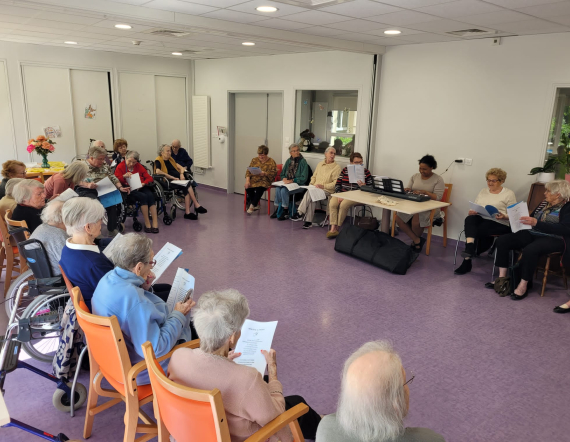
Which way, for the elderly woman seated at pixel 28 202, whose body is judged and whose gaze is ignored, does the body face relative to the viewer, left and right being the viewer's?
facing to the right of the viewer

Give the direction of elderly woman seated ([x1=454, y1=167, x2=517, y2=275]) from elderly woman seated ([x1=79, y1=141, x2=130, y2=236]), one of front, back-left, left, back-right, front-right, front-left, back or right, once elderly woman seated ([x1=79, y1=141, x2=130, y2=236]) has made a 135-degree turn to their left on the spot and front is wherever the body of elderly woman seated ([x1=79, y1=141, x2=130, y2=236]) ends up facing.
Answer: back-right

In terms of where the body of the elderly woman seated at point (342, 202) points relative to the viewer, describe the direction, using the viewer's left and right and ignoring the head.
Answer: facing the viewer and to the left of the viewer

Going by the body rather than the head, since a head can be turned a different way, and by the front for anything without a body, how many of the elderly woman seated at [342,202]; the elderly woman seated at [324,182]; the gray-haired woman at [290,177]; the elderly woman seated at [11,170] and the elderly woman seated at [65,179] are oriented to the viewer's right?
2

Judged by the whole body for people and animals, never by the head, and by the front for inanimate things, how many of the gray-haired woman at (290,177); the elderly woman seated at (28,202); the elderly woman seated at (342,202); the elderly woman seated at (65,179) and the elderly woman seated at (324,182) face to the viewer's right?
2

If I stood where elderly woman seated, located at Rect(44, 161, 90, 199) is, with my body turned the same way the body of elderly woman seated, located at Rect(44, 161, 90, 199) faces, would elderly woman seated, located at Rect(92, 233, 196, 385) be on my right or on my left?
on my right

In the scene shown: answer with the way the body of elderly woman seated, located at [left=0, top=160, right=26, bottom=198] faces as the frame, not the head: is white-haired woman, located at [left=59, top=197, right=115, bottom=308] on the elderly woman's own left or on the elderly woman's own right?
on the elderly woman's own right

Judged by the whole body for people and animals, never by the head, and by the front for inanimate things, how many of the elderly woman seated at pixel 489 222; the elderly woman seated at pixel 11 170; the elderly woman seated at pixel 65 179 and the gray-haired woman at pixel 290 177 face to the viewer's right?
2

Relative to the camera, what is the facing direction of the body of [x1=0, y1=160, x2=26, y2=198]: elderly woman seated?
to the viewer's right

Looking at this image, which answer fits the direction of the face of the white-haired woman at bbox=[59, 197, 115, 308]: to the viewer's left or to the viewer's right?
to the viewer's right

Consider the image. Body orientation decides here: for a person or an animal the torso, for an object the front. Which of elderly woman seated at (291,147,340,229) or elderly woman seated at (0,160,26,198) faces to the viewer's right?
elderly woman seated at (0,160,26,198)

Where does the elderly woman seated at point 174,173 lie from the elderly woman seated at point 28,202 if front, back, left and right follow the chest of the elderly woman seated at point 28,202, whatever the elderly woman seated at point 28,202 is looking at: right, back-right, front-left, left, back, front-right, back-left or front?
front-left

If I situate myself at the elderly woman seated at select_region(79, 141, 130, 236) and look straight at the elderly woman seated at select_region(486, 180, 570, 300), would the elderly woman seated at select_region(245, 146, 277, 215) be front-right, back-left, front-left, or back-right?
front-left

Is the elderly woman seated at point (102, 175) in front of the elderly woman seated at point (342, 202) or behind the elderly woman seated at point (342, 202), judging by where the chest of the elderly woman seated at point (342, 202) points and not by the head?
in front

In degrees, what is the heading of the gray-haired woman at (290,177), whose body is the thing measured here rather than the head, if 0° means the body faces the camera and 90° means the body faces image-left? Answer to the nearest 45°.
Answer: approximately 45°

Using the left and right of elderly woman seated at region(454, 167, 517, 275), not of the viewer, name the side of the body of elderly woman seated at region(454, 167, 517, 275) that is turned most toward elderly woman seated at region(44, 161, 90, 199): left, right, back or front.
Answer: front

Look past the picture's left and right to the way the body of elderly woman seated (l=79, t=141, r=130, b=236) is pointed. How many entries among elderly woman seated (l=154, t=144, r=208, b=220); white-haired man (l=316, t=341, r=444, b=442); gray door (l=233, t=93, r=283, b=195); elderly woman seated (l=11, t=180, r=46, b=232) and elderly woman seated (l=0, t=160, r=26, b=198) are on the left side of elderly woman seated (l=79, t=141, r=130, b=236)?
2

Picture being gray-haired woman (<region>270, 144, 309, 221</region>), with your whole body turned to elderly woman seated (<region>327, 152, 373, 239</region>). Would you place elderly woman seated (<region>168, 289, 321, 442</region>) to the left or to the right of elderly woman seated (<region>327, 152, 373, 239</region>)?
right

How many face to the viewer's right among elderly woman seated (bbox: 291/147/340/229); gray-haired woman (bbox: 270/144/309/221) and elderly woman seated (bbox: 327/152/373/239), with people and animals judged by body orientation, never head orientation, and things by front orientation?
0

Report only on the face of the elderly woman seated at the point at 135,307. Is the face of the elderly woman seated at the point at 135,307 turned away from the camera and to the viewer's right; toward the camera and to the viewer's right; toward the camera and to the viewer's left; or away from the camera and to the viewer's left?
away from the camera and to the viewer's right

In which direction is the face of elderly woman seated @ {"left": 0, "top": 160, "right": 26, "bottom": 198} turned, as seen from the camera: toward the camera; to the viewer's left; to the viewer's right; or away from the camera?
to the viewer's right
